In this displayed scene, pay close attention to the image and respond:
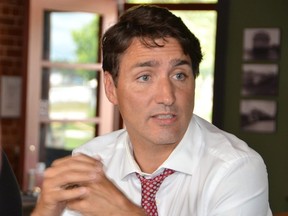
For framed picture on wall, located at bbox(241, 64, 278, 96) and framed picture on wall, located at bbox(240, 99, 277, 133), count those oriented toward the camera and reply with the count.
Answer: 2

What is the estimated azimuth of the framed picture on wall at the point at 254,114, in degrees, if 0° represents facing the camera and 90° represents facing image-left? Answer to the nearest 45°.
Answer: approximately 0°

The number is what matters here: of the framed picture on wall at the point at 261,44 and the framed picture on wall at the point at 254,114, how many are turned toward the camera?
2

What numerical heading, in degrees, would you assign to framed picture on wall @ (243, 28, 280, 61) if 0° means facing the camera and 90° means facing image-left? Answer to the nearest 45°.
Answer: approximately 0°

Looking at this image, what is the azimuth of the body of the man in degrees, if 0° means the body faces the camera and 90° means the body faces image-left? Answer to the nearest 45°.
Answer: approximately 45°

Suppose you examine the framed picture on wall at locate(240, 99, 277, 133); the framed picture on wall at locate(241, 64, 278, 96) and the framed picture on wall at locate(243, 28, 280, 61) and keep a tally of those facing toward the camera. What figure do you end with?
3

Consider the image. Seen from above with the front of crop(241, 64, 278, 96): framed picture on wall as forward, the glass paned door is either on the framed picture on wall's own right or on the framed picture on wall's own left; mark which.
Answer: on the framed picture on wall's own right
